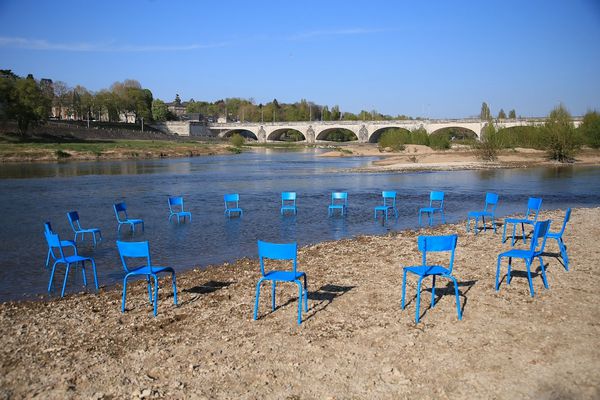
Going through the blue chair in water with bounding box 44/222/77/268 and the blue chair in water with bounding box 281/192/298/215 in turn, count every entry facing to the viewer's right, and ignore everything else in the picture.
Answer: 1

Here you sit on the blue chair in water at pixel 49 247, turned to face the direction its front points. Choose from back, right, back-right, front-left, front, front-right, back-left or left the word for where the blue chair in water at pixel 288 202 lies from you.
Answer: front-left

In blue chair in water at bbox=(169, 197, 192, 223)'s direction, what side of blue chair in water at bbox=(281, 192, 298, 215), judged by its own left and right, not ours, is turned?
right

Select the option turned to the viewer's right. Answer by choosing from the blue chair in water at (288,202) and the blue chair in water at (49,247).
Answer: the blue chair in water at (49,247)

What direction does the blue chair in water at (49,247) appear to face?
to the viewer's right

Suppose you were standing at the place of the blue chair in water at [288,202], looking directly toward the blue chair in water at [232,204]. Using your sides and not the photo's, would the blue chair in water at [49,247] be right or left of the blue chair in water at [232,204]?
left

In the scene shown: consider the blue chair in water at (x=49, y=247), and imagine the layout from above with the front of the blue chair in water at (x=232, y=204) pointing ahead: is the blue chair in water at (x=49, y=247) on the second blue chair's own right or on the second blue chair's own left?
on the second blue chair's own right
